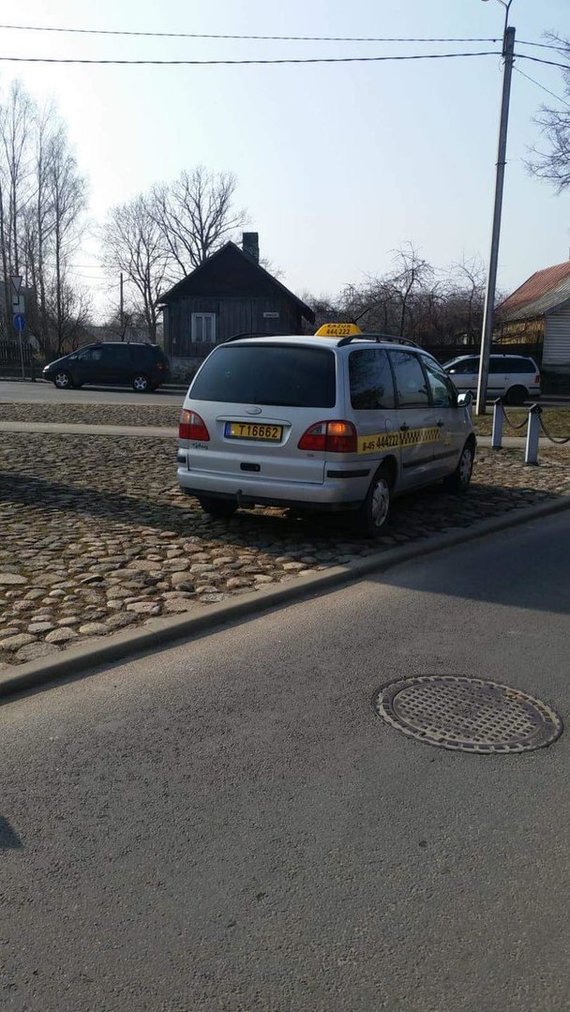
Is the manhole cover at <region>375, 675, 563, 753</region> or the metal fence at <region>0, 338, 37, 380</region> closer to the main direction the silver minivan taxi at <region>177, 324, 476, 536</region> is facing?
the metal fence

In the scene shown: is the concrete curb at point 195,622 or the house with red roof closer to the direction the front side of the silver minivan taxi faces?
the house with red roof

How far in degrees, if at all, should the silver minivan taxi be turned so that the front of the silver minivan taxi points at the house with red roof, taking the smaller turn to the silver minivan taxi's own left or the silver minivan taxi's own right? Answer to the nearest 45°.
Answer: approximately 45° to the silver minivan taxi's own left

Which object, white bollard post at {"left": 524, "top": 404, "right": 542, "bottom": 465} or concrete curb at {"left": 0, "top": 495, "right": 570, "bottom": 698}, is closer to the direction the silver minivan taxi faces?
the white bollard post

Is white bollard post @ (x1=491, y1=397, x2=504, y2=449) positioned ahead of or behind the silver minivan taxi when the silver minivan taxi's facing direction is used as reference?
ahead

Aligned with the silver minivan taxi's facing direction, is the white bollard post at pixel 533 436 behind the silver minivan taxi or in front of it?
in front

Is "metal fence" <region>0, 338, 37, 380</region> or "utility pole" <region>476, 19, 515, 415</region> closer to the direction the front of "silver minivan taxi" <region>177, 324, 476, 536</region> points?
the utility pole

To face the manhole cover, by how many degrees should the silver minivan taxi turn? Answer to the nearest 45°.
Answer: approximately 135° to its right

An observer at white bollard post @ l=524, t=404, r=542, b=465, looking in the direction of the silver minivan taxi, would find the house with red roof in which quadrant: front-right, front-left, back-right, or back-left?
back-right

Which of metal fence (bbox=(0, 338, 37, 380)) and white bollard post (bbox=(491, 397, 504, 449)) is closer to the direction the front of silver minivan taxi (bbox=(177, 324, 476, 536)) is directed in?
the white bollard post

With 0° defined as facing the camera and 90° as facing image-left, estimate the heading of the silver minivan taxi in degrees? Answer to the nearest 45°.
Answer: approximately 225°
